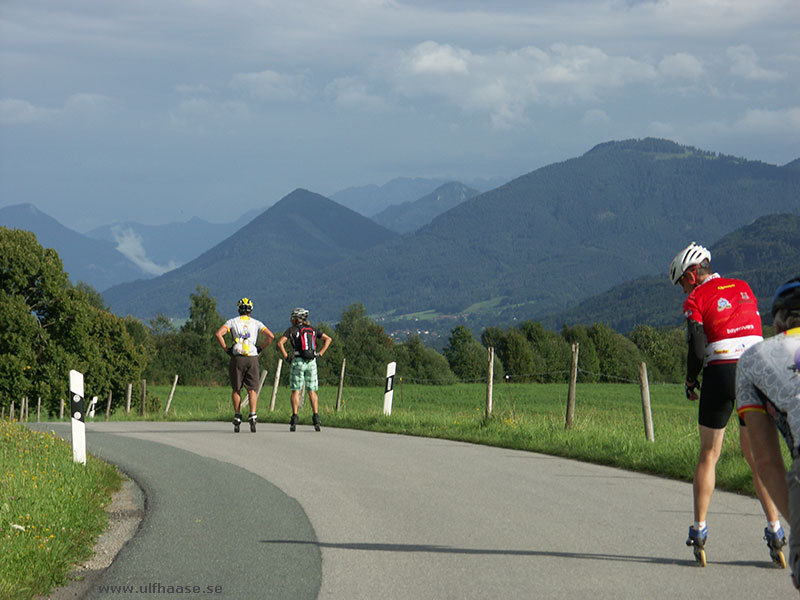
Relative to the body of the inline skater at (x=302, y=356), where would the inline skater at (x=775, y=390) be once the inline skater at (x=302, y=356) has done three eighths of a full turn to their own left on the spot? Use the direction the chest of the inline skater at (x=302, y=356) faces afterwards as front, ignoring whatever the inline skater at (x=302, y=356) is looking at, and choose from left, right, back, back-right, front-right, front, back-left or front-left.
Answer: front-left

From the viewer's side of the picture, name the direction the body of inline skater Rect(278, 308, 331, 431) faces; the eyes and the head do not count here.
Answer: away from the camera

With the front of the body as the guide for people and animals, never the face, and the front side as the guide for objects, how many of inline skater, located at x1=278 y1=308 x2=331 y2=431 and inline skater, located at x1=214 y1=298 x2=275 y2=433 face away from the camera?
2

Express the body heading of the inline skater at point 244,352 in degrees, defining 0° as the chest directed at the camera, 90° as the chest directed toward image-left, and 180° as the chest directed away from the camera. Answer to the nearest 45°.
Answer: approximately 180°

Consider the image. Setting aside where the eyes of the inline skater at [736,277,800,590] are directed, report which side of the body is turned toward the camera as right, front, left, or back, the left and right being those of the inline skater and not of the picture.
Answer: back

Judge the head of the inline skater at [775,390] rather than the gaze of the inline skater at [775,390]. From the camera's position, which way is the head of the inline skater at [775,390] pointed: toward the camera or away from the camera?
away from the camera

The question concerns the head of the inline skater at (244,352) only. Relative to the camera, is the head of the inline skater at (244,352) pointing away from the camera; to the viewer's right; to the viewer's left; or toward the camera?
away from the camera

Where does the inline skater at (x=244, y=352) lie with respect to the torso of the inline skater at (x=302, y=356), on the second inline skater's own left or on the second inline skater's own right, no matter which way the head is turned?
on the second inline skater's own left

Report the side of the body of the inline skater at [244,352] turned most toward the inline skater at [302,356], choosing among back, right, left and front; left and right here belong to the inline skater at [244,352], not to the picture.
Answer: right

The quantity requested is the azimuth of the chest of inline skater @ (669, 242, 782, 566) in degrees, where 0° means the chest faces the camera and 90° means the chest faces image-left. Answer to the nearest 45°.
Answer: approximately 135°
